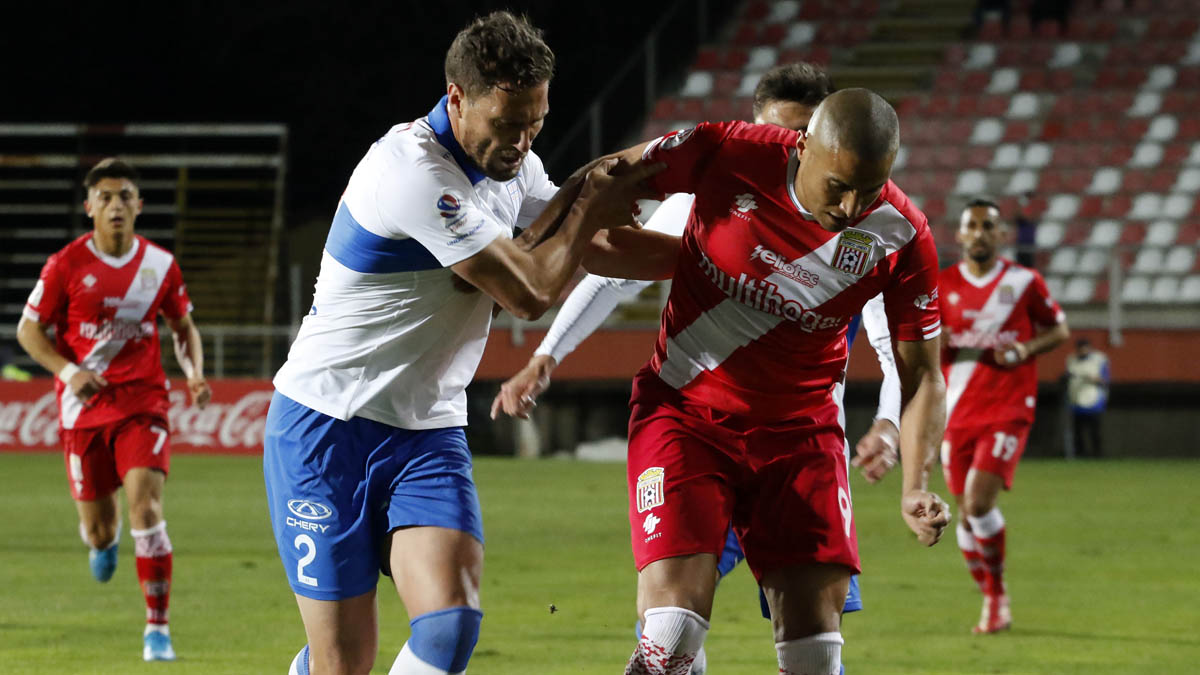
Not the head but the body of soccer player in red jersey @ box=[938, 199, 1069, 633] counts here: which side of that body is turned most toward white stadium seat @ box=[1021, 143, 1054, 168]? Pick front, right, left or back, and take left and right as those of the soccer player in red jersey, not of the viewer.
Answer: back

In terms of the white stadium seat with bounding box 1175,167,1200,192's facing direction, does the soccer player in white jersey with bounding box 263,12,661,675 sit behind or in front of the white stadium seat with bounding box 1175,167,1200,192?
in front

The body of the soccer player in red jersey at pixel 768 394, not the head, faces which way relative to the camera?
toward the camera

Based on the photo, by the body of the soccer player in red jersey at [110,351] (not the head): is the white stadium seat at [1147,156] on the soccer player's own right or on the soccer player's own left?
on the soccer player's own left

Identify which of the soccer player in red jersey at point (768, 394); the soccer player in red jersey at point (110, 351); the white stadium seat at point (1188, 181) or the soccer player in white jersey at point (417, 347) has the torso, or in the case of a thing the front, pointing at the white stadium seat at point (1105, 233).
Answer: the white stadium seat at point (1188, 181)

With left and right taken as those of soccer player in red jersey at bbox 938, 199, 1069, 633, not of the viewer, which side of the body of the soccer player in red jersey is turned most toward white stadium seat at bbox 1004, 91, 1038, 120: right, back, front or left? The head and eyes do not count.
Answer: back

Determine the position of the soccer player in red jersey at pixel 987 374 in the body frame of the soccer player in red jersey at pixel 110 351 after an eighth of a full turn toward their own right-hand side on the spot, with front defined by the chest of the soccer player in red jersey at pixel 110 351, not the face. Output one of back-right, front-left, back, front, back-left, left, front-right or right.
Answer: back-left

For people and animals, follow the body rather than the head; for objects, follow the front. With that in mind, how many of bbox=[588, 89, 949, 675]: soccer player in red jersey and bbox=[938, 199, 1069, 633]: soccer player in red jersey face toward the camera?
2

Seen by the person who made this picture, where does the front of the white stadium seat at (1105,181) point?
facing the viewer and to the left of the viewer

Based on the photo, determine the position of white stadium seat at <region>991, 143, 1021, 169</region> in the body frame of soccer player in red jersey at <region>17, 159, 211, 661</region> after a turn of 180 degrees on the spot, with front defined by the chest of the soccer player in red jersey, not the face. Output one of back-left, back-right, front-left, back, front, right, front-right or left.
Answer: front-right

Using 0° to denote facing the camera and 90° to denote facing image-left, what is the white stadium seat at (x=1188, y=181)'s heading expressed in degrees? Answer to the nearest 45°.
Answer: approximately 45°

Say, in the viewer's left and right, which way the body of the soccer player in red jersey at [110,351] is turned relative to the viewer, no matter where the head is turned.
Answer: facing the viewer
